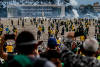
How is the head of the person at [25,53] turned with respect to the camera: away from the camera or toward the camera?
away from the camera

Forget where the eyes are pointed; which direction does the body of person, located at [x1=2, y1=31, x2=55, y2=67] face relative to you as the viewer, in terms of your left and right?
facing away from the viewer and to the right of the viewer

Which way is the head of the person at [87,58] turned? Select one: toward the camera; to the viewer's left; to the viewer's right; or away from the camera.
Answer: away from the camera

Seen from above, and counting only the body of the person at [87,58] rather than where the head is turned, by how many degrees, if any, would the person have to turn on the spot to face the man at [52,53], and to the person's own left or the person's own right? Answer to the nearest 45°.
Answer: approximately 45° to the person's own left

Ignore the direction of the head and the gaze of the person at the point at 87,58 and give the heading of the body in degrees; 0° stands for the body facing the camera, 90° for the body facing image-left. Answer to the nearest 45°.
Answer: approximately 180°

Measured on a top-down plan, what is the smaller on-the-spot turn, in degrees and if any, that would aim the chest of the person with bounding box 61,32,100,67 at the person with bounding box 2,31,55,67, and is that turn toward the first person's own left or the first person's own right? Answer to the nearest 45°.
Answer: approximately 135° to the first person's own left

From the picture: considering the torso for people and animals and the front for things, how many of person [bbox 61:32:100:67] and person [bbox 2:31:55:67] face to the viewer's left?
0

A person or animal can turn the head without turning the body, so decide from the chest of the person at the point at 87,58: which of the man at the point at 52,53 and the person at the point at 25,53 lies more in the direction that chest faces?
the man

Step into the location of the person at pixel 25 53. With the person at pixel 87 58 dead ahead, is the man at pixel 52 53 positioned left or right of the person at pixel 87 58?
left
